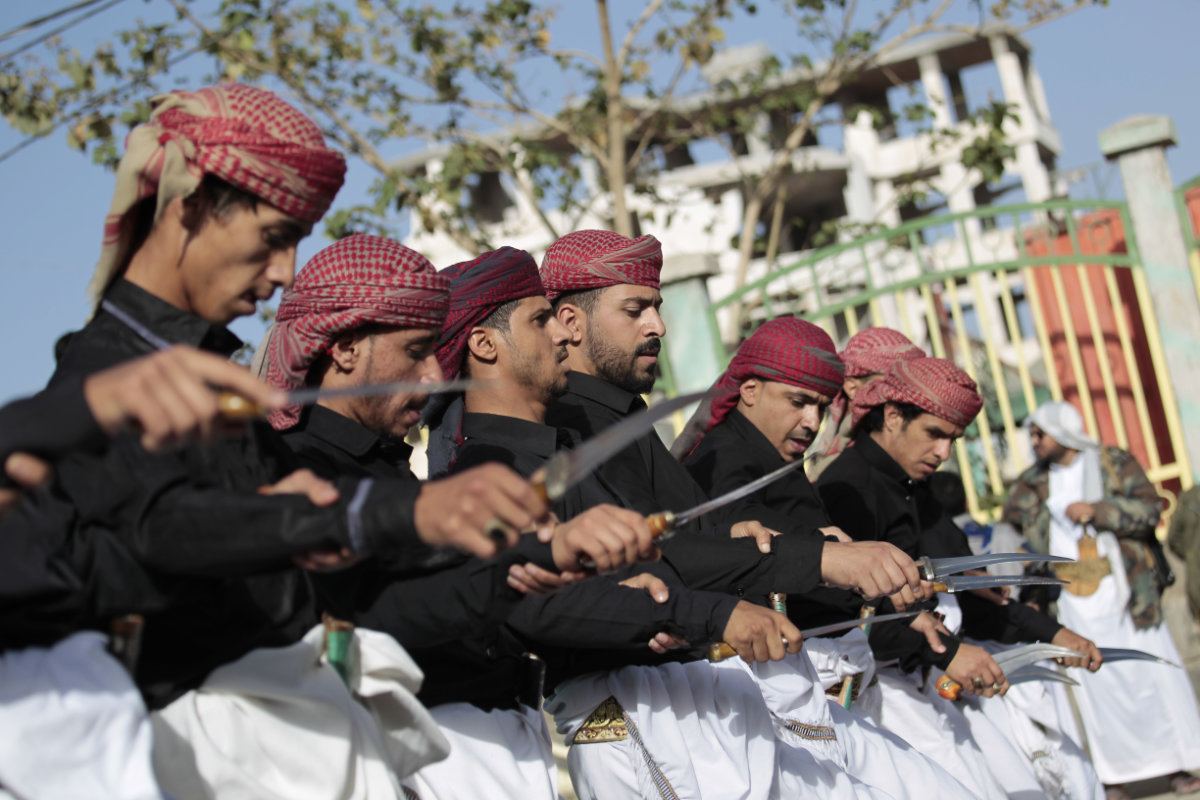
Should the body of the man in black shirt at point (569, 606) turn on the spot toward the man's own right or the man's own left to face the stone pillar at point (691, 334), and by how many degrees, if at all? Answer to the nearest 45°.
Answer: approximately 90° to the man's own left

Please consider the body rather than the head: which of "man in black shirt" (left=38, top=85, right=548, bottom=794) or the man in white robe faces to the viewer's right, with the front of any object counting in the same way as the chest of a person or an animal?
the man in black shirt

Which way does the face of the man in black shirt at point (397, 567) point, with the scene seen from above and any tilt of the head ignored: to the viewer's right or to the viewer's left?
to the viewer's right

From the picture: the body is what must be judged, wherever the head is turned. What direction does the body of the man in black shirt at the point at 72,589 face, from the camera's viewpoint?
to the viewer's right

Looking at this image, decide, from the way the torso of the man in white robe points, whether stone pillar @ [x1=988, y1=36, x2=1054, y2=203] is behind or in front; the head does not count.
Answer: behind

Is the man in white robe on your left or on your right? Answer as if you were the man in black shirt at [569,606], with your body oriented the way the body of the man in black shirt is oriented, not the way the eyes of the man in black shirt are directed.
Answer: on your left

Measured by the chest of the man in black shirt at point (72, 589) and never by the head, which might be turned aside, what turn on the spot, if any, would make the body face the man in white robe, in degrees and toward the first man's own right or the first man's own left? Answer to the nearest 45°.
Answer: approximately 45° to the first man's own left

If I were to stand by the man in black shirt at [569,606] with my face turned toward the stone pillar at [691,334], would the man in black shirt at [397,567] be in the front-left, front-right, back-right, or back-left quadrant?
back-left

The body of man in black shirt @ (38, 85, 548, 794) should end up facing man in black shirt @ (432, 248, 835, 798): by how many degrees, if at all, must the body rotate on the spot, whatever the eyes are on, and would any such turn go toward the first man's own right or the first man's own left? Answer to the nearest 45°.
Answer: approximately 45° to the first man's own left

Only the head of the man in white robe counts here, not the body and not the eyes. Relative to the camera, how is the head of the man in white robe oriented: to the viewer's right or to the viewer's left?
to the viewer's left

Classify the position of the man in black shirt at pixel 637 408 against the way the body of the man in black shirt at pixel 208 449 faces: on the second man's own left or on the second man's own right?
on the second man's own left

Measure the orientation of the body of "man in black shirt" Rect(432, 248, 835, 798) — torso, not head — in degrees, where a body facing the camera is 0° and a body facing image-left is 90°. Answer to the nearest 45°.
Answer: approximately 270°

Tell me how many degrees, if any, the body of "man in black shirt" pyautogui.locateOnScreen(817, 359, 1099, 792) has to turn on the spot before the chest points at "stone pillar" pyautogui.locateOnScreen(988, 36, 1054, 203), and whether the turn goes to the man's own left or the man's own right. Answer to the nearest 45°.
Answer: approximately 135° to the man's own left

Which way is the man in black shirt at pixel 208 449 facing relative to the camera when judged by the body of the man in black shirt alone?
to the viewer's right
